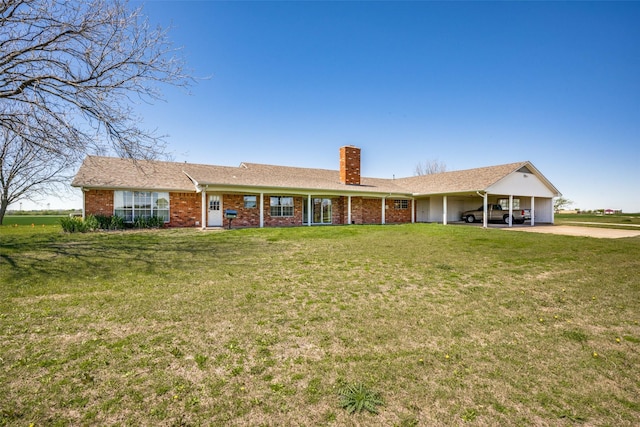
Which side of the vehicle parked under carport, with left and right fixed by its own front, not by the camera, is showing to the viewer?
left
